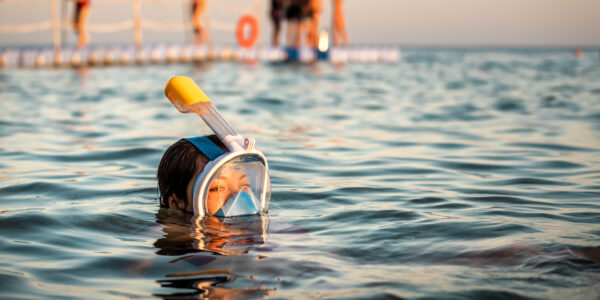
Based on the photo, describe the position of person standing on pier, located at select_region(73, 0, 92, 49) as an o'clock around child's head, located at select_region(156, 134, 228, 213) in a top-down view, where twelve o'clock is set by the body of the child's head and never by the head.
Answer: The person standing on pier is roughly at 7 o'clock from the child's head.

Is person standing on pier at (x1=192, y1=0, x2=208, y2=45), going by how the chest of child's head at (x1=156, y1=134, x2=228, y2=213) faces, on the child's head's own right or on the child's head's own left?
on the child's head's own left

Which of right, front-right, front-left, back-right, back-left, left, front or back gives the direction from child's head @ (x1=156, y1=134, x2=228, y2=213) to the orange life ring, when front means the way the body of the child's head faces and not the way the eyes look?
back-left

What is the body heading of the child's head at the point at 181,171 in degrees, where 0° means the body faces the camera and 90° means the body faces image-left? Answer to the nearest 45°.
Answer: approximately 315°
